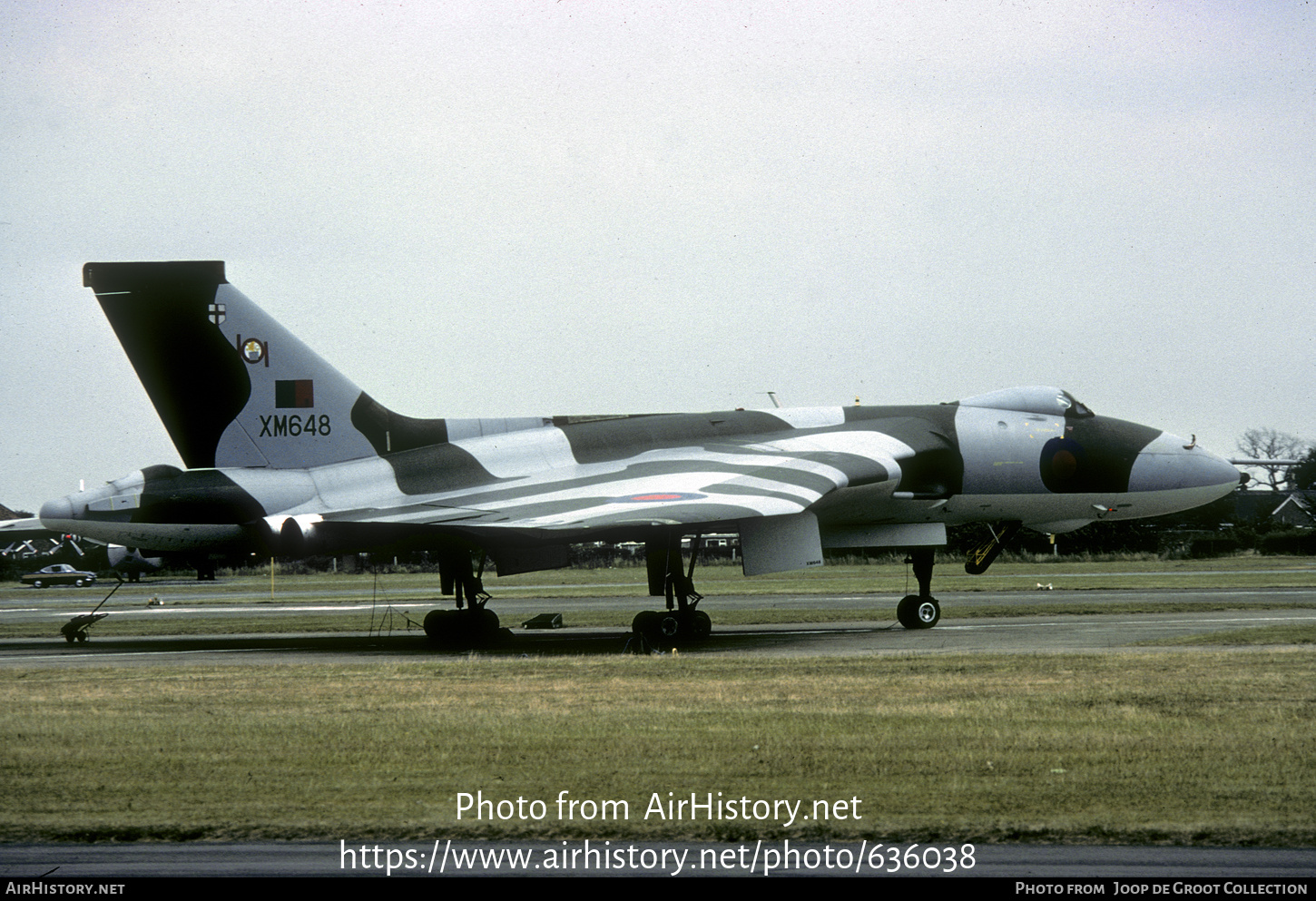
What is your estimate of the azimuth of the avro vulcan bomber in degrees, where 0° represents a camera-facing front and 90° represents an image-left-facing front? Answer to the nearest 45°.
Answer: approximately 270°
